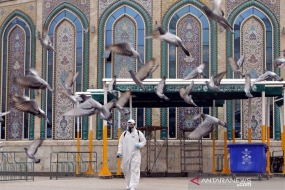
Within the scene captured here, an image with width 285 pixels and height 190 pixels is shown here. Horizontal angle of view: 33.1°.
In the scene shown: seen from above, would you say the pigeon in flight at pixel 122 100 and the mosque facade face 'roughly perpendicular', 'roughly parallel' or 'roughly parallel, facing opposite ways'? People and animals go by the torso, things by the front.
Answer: roughly perpendicular

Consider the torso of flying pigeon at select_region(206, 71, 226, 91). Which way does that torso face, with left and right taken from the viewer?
facing to the left of the viewer

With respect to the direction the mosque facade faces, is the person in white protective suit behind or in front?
in front

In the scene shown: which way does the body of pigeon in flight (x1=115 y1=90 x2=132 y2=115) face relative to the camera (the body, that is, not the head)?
to the viewer's left

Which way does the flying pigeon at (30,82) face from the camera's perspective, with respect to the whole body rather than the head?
to the viewer's left

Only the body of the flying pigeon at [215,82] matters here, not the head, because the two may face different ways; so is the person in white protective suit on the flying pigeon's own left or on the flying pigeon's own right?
on the flying pigeon's own left

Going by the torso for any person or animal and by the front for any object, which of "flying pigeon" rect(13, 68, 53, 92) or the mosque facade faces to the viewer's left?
the flying pigeon

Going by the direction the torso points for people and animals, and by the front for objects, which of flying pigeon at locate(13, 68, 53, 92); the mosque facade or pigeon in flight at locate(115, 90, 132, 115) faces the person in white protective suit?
the mosque facade

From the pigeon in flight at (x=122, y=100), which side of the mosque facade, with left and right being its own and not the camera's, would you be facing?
front

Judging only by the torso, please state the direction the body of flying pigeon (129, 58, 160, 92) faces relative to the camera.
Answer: to the viewer's left

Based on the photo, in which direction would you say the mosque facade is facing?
toward the camera
